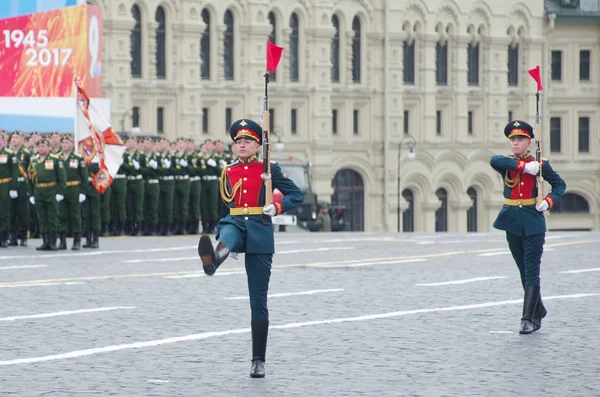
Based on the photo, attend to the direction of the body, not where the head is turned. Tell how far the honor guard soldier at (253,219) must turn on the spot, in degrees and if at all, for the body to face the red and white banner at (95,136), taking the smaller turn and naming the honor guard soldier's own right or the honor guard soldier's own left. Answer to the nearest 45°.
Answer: approximately 135° to the honor guard soldier's own right

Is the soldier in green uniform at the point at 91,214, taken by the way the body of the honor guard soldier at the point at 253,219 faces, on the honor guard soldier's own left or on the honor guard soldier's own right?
on the honor guard soldier's own right

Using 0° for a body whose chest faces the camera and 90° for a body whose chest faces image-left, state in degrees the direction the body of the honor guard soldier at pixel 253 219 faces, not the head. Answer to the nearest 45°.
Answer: approximately 45°

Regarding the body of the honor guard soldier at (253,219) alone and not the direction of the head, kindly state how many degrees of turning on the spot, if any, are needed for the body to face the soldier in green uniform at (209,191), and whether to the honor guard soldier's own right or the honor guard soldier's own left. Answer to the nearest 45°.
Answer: approximately 135° to the honor guard soldier's own right

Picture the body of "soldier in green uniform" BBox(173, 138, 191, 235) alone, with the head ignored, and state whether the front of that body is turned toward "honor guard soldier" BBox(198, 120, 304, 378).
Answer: yes

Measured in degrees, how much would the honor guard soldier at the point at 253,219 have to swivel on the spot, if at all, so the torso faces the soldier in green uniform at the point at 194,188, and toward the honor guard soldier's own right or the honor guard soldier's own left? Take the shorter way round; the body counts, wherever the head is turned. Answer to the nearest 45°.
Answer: approximately 135° to the honor guard soldier's own right

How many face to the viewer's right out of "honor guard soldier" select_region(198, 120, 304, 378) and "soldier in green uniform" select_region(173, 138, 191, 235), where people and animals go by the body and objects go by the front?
0
